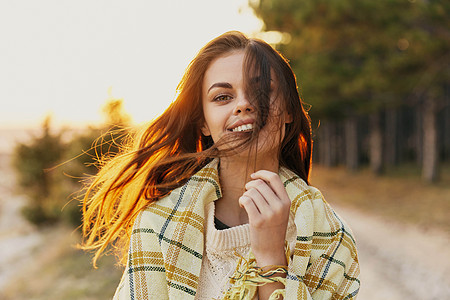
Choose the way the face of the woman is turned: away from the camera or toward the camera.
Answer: toward the camera

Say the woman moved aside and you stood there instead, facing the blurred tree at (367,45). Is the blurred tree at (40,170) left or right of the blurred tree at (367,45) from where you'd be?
left

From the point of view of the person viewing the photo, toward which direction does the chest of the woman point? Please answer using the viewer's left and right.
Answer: facing the viewer

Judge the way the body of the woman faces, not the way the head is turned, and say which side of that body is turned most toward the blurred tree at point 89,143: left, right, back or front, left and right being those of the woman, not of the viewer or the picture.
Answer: back

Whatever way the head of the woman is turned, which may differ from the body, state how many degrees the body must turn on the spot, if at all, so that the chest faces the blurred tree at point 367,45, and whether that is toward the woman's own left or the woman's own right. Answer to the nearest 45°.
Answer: approximately 180°

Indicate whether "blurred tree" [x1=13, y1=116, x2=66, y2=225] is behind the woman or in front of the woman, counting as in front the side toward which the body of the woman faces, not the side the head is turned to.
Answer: behind
